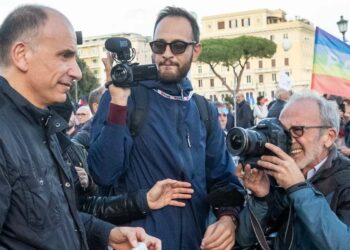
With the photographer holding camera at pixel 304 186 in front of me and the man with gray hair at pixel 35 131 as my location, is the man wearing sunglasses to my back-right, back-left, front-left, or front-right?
front-left

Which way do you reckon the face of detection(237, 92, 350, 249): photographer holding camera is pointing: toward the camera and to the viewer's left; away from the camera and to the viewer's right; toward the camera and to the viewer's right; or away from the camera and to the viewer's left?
toward the camera and to the viewer's left

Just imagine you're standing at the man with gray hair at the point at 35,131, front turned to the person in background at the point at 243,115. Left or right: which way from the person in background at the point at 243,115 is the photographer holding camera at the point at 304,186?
right

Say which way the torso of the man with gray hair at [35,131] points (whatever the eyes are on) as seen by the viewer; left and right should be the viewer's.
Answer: facing to the right of the viewer

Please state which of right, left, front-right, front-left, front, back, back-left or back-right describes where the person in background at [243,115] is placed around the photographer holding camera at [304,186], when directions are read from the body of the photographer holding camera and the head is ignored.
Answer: right

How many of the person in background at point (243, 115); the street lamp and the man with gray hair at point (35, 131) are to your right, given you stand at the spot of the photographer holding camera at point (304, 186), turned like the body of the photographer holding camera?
2

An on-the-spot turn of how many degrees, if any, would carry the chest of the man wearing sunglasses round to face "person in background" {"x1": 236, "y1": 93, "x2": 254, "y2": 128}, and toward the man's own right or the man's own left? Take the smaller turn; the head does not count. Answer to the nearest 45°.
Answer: approximately 180°

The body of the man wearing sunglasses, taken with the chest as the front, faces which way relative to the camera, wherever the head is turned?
toward the camera

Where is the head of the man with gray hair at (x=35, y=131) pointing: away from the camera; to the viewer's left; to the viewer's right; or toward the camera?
to the viewer's right

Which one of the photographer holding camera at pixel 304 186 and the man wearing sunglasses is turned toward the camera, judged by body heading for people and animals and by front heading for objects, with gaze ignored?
the man wearing sunglasses

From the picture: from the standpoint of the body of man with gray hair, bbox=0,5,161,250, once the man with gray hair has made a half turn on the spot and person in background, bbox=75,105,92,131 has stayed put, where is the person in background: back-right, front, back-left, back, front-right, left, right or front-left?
right

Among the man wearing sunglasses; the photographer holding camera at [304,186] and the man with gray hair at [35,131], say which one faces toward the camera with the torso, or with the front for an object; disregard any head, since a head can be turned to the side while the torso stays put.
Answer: the man wearing sunglasses

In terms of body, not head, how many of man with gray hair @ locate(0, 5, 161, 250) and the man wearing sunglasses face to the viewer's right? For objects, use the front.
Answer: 1
